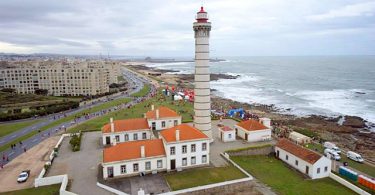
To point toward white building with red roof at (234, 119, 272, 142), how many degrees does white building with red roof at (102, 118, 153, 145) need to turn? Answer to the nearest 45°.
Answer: approximately 90° to its left

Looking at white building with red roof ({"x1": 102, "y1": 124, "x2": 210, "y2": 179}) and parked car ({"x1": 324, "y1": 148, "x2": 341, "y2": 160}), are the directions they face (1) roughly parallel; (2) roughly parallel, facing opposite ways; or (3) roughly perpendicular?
roughly parallel

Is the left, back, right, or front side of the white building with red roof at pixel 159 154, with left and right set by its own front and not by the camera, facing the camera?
front

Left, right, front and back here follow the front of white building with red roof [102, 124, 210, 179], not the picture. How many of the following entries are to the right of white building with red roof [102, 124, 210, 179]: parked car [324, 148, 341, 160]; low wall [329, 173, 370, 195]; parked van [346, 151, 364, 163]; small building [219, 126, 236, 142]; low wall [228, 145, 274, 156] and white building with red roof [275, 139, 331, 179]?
0

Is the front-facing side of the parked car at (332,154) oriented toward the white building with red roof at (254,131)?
no

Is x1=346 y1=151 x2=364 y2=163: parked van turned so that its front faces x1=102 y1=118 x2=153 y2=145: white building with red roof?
no

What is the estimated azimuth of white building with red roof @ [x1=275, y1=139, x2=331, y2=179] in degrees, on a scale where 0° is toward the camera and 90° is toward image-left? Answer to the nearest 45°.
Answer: approximately 45°

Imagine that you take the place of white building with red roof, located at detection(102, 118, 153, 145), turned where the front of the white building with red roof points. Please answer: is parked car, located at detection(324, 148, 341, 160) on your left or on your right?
on your left

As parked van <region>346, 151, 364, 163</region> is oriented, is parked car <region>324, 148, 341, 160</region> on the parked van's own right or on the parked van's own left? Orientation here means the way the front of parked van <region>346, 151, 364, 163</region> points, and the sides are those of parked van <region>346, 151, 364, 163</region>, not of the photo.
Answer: on the parked van's own right

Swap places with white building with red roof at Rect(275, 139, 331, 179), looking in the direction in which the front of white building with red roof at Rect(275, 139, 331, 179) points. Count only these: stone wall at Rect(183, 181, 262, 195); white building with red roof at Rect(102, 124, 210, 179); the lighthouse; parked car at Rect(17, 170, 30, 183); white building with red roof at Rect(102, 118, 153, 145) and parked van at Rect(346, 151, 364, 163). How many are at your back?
1
